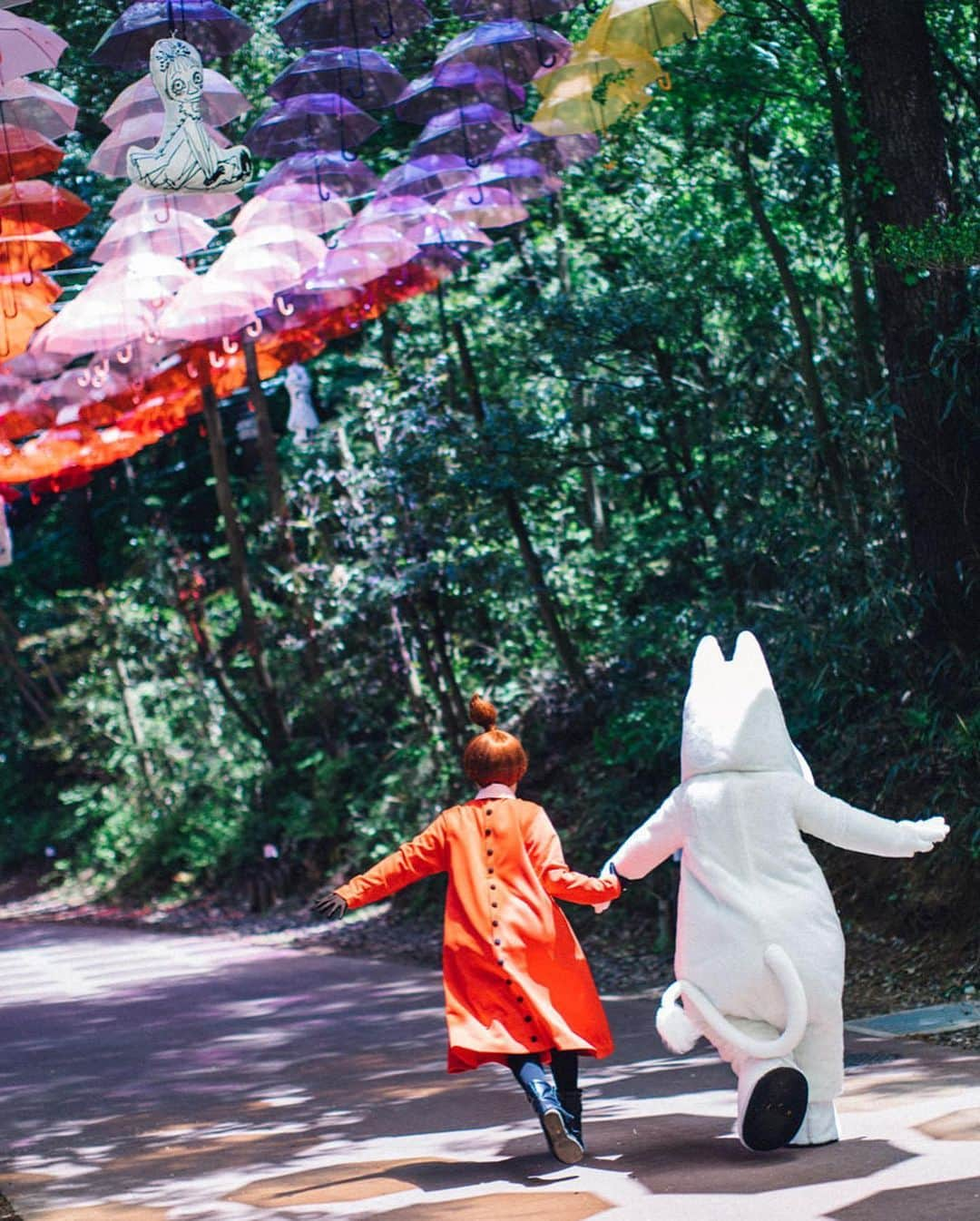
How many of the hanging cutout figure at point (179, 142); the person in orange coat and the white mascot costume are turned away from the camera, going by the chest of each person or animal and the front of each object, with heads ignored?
2

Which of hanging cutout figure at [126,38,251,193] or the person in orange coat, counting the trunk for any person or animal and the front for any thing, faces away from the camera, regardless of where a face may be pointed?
the person in orange coat

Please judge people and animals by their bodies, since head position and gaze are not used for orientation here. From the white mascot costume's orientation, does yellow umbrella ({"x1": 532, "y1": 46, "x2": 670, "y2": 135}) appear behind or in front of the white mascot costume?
in front

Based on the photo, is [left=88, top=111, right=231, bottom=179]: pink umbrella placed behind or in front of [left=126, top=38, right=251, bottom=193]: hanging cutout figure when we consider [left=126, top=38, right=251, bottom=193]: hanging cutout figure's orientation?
behind

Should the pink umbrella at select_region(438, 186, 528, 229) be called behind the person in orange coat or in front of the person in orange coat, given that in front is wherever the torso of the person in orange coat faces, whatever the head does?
in front

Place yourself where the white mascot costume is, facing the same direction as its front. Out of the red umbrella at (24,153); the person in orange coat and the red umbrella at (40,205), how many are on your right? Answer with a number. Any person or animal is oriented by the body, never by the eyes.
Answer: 0

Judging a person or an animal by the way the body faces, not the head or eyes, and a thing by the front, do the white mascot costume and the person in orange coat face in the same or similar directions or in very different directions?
same or similar directions

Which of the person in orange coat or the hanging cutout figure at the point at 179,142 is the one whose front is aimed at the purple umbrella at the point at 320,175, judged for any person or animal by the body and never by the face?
the person in orange coat

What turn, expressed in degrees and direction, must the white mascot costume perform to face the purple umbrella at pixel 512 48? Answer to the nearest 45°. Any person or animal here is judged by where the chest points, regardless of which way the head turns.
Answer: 0° — it already faces it

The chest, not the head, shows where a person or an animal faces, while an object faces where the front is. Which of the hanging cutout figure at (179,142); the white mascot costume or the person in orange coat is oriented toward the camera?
the hanging cutout figure

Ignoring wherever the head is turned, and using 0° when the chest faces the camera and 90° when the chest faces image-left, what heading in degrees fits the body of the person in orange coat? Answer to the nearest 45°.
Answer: approximately 180°

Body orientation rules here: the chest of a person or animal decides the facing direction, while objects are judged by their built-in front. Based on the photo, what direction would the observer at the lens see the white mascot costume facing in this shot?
facing away from the viewer

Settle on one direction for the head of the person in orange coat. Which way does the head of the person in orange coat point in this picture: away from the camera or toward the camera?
away from the camera

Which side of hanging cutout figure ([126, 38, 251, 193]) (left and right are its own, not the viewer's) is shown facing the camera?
front
